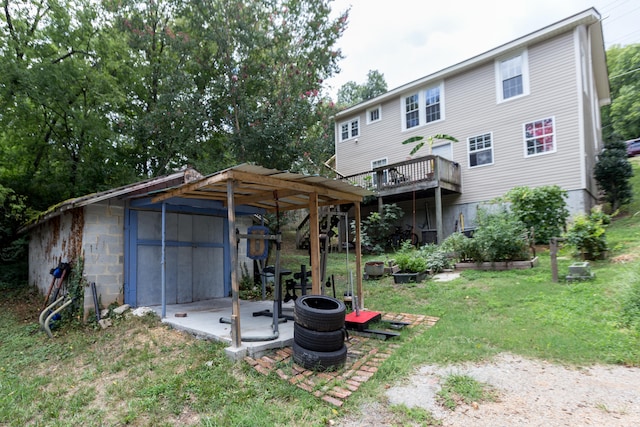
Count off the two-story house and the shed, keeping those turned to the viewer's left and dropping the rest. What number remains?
0

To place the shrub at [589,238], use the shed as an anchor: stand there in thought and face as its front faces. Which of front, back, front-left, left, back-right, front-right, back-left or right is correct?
front-left

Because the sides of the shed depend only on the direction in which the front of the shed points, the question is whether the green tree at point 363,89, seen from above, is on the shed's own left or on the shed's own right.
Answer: on the shed's own left

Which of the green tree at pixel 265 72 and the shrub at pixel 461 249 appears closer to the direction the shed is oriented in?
the shrub

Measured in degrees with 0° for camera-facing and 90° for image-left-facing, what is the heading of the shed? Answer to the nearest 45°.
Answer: approximately 315°

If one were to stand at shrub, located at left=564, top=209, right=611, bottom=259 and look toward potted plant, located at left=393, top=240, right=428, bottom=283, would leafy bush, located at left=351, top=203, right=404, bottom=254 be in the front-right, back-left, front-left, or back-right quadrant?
front-right

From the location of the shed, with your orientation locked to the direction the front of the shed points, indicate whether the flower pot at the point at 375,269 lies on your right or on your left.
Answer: on your left
